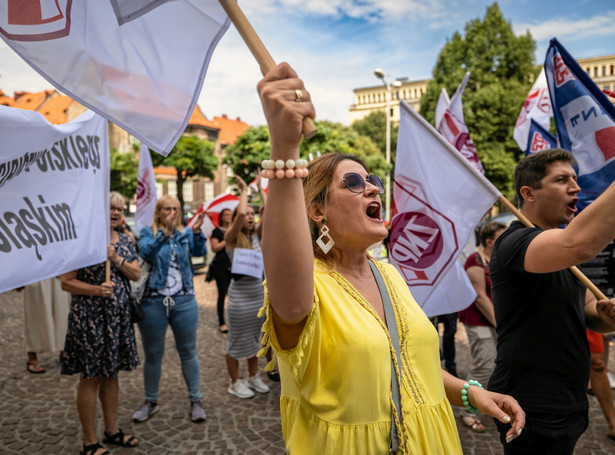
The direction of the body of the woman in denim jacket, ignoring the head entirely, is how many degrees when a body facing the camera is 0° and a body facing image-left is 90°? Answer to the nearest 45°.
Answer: approximately 0°

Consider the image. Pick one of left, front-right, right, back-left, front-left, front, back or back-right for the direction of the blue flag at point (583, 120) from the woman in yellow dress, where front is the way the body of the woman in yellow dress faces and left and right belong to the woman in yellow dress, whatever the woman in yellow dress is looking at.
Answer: left

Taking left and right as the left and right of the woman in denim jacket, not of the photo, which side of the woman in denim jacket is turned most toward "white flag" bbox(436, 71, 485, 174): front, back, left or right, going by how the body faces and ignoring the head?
left

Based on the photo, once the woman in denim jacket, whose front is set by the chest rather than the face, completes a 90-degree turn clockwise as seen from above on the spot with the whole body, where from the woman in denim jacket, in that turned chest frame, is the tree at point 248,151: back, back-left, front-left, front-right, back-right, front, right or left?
right

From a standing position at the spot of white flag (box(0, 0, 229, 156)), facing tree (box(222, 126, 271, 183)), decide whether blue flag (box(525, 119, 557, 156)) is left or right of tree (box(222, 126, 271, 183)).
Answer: right

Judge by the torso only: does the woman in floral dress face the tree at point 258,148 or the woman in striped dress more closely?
the woman in striped dress

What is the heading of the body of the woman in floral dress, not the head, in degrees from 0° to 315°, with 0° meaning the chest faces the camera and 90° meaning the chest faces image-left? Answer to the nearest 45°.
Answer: approximately 315°

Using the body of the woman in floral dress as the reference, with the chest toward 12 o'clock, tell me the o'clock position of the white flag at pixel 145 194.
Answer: The white flag is roughly at 8 o'clock from the woman in floral dress.

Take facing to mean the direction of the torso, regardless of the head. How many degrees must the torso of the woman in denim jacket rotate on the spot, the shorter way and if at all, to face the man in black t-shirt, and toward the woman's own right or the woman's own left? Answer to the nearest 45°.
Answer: approximately 45° to the woman's own left
